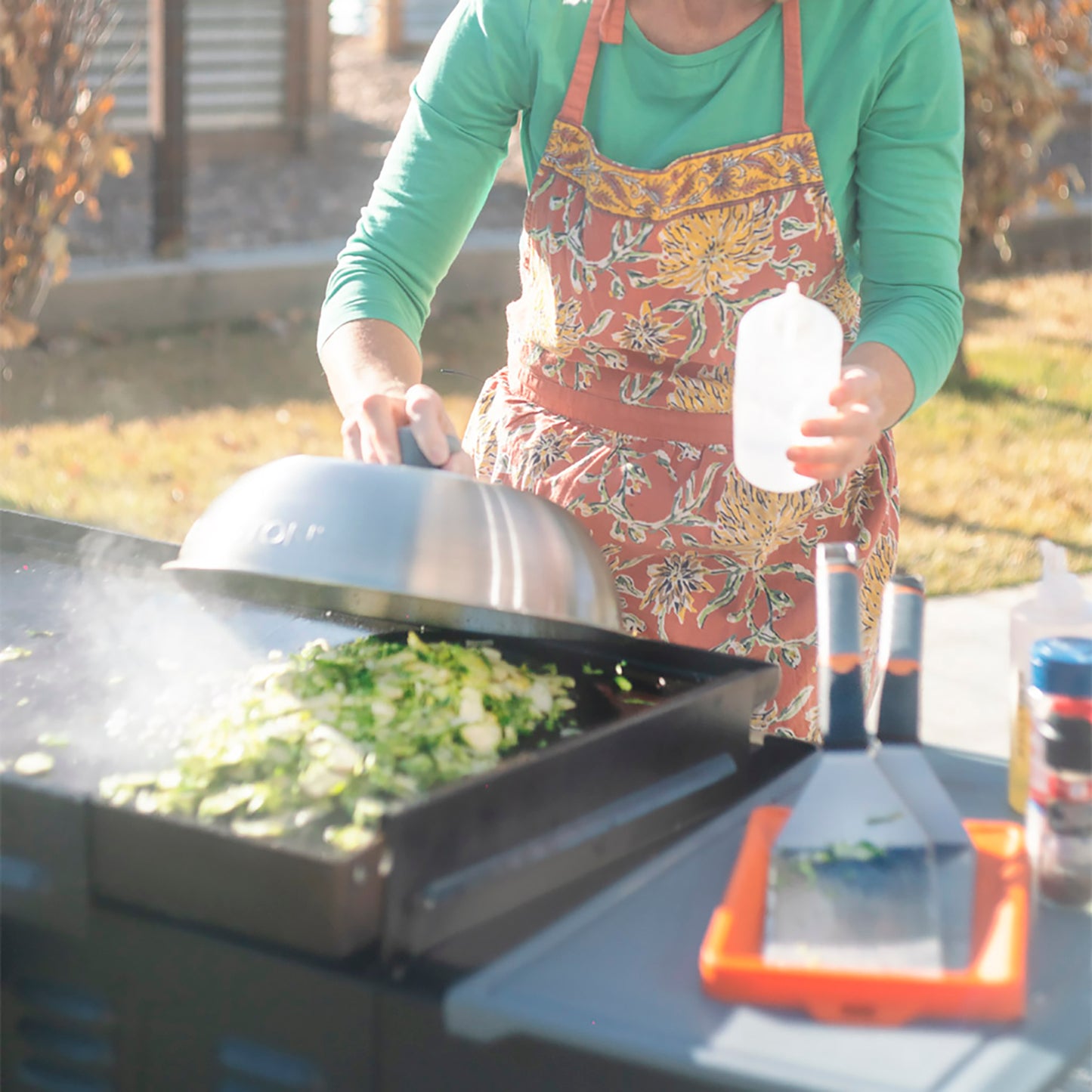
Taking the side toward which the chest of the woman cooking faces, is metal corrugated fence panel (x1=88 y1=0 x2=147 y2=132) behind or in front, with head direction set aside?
behind

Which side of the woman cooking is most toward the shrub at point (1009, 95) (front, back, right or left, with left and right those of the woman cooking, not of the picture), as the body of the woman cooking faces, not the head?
back

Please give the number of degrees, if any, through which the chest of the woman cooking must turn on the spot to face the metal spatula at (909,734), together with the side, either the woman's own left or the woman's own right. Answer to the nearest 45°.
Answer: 0° — they already face it

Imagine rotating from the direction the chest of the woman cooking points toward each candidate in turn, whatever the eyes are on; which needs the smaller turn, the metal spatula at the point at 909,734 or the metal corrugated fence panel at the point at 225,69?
the metal spatula

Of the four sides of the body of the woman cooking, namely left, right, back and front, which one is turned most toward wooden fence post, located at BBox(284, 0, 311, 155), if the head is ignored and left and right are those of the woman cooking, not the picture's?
back

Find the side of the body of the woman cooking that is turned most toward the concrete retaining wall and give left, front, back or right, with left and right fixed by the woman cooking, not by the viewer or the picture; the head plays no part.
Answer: back

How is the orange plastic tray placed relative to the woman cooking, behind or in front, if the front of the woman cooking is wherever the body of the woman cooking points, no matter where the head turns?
in front

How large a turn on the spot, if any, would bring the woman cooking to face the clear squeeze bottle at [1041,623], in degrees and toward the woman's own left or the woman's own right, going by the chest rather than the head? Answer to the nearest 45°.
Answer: approximately 45° to the woman's own left

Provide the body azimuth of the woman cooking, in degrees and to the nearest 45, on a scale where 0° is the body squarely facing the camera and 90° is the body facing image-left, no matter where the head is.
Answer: approximately 0°

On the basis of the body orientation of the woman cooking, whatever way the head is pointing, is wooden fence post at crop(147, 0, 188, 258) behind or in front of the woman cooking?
behind

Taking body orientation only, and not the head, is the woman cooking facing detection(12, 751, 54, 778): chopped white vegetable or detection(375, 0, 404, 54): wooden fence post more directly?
the chopped white vegetable
